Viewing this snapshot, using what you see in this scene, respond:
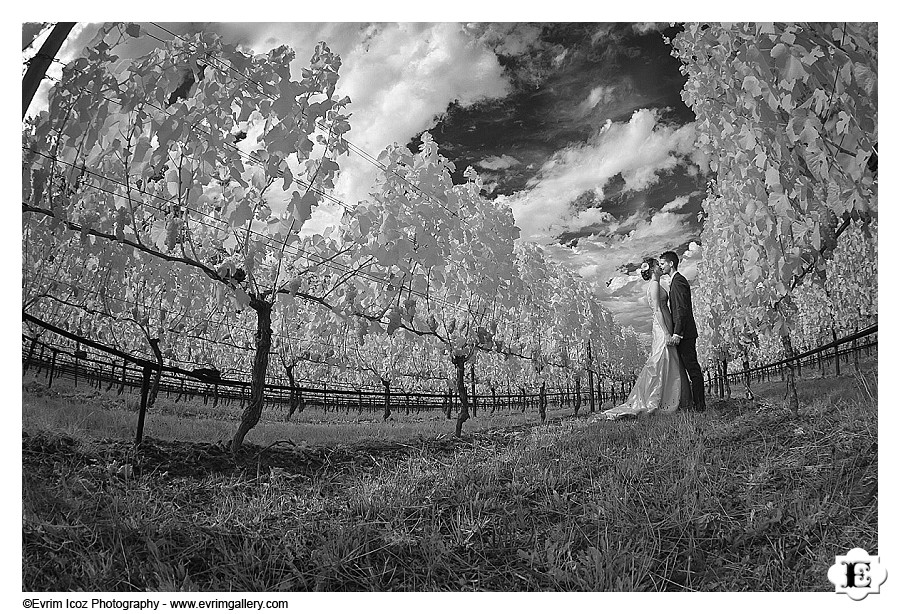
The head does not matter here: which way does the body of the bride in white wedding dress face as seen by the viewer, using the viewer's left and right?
facing to the right of the viewer

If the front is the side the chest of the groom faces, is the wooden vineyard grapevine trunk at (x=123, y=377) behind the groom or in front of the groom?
in front

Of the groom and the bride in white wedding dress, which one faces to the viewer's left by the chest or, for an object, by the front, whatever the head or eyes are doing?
the groom

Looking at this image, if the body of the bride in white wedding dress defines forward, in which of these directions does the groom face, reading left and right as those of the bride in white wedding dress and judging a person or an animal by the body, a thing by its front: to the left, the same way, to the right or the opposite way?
the opposite way

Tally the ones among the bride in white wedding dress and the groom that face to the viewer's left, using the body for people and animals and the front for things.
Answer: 1

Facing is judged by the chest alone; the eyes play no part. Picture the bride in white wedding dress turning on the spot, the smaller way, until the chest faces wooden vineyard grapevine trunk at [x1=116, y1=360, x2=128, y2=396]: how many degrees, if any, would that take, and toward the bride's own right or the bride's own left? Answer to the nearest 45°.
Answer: approximately 180°

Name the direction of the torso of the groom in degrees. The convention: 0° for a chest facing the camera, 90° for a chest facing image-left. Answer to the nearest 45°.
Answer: approximately 90°
